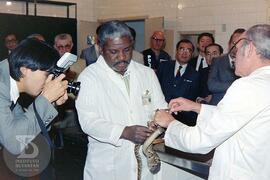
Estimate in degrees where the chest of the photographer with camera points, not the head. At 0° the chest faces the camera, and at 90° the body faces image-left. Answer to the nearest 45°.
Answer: approximately 270°

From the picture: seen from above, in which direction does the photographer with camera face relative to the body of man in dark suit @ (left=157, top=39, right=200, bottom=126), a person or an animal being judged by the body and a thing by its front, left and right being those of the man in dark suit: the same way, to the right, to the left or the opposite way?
to the left

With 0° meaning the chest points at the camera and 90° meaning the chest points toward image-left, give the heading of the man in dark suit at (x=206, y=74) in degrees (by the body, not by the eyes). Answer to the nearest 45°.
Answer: approximately 45°

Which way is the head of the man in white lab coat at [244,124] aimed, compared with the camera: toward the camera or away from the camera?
away from the camera

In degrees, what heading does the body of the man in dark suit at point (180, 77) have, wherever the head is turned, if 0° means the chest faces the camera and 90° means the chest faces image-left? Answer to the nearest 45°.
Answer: approximately 0°

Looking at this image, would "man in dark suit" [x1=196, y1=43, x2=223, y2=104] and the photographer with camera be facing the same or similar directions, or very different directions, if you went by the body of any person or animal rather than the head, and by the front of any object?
very different directions

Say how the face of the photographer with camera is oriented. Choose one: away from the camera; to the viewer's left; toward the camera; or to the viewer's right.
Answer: to the viewer's right

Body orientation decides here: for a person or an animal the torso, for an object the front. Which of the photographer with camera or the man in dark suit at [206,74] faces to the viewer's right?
the photographer with camera

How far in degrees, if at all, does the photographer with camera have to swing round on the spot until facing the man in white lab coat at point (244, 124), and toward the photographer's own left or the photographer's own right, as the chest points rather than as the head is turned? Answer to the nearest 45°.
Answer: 0° — they already face them
